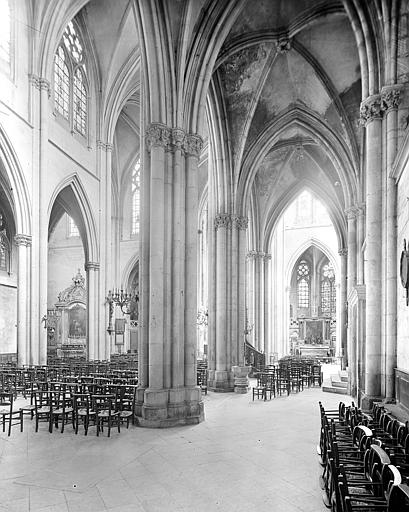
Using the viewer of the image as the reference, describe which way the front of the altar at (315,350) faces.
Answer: facing the viewer

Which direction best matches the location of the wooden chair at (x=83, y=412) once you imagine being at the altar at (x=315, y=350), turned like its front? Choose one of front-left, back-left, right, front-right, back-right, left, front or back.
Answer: front

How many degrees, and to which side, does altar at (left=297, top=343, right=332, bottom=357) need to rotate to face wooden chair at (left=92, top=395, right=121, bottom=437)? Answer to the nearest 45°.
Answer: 0° — it already faces it

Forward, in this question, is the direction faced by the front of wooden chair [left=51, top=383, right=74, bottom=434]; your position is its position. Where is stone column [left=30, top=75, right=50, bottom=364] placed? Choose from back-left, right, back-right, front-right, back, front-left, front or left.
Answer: front-left

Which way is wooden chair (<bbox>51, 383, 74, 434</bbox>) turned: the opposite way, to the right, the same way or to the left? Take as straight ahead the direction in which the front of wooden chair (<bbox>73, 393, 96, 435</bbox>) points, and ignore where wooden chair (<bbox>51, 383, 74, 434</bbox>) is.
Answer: the same way

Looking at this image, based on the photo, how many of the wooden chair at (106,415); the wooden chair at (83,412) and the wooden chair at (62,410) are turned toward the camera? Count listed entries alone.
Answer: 0

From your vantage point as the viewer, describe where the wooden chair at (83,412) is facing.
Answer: facing away from the viewer and to the right of the viewer

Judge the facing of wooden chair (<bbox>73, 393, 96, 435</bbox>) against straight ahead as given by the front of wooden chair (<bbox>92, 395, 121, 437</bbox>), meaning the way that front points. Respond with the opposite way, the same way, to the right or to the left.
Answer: the same way

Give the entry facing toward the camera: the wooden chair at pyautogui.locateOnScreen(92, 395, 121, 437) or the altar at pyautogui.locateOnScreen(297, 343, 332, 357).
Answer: the altar

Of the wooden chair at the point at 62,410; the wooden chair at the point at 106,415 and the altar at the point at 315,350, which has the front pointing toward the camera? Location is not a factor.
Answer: the altar

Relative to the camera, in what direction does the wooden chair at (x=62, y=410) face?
facing away from the viewer and to the right of the viewer

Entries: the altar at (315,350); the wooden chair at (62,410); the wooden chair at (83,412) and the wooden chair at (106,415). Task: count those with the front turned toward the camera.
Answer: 1

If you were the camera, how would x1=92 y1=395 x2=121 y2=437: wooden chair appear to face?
facing away from the viewer and to the right of the viewer

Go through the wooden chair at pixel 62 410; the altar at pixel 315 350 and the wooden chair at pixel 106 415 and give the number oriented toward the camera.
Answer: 1
